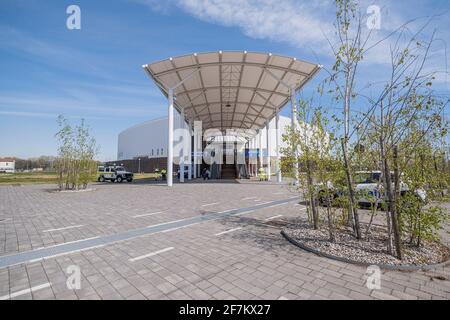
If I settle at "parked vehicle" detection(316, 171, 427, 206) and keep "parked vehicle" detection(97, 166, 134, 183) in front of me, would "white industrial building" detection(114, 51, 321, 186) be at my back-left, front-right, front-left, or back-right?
front-right

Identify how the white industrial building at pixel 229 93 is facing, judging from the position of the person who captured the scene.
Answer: facing the viewer

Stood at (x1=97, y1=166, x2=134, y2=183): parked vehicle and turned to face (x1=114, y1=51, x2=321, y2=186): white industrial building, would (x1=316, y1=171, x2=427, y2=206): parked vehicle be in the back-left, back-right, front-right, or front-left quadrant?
front-right

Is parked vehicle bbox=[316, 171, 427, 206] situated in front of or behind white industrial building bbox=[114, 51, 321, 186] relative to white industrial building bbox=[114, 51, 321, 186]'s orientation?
in front

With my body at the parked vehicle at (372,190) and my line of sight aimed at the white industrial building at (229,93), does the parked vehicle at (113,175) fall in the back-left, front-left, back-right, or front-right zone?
front-left

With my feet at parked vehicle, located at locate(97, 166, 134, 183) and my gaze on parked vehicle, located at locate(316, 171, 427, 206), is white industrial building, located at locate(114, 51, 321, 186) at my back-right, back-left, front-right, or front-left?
front-left
